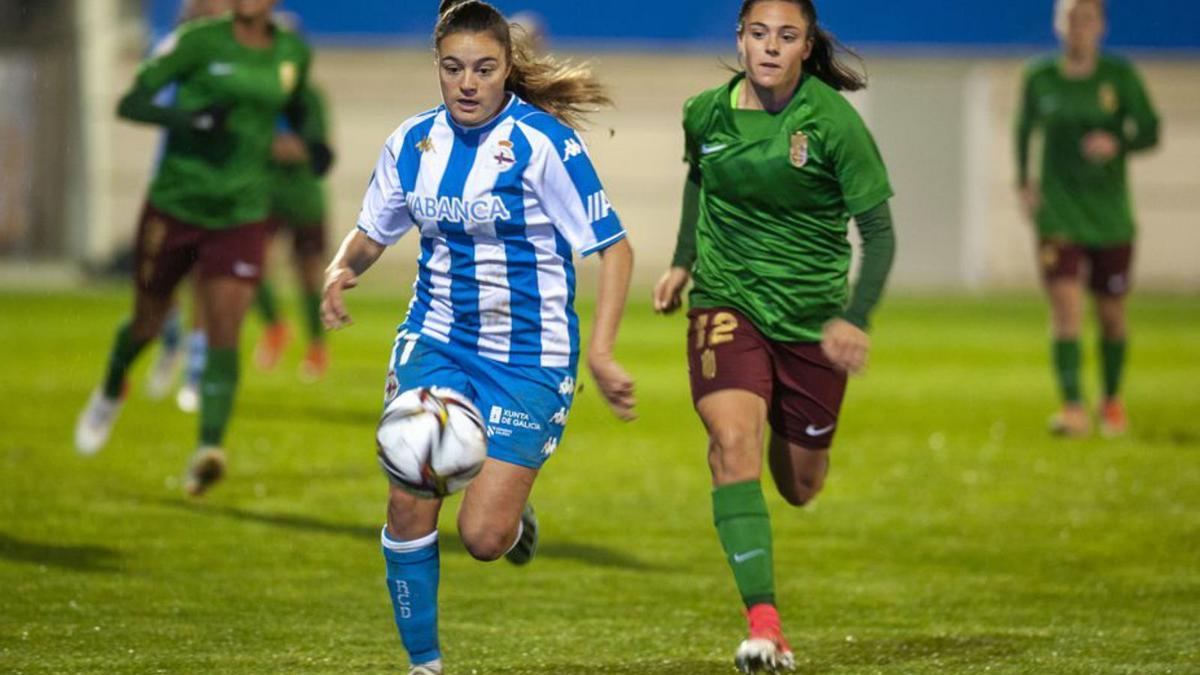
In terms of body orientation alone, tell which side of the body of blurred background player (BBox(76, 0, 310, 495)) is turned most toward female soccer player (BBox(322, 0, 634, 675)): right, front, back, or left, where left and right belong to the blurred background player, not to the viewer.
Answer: front

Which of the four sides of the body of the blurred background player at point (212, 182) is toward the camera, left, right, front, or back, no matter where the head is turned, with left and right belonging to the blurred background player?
front

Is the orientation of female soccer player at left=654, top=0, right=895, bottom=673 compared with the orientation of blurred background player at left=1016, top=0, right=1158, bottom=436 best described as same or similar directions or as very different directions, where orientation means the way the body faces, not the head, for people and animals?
same or similar directions

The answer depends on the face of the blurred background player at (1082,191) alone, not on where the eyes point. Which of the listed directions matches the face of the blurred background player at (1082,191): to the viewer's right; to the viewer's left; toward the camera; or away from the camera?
toward the camera

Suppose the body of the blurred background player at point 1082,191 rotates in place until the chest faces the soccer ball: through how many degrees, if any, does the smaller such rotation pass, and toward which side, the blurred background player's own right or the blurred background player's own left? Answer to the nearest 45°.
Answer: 0° — they already face it

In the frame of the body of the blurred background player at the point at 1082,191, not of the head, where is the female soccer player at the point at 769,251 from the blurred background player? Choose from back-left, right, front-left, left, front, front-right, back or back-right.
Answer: front

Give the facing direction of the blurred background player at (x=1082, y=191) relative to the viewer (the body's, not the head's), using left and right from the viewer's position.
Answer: facing the viewer

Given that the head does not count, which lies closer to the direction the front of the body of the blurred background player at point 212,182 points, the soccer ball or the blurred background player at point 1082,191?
the soccer ball

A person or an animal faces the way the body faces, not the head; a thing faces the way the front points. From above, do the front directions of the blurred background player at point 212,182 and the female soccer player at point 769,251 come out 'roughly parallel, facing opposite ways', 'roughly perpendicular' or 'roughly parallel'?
roughly parallel

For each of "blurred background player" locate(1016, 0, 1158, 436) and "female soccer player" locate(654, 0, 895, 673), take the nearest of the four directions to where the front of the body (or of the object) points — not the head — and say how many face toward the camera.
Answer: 2

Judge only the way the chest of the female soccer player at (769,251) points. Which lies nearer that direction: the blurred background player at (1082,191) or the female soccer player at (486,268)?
the female soccer player

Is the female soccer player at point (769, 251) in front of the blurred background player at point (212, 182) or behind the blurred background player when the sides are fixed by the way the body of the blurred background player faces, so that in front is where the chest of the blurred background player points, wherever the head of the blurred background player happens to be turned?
in front

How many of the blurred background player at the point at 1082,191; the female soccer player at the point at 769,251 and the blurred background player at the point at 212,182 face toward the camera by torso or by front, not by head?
3

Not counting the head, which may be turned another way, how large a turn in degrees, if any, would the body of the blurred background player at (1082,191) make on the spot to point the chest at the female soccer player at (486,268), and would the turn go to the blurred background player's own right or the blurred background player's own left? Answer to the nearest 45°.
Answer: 0° — they already face them

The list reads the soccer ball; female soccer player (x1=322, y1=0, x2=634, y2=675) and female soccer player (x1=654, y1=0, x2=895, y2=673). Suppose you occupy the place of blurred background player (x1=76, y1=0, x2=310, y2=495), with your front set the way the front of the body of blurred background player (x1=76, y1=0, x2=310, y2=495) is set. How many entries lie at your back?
0

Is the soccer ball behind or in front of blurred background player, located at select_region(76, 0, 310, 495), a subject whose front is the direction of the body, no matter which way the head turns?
in front

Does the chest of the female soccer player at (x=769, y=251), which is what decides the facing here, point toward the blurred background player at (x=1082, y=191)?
no

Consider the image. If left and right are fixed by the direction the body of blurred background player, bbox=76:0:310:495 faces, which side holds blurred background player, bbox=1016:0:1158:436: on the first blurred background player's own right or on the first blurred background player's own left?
on the first blurred background player's own left
